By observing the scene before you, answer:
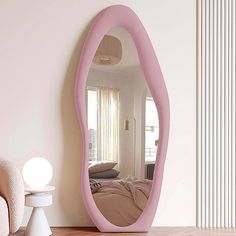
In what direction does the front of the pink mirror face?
toward the camera

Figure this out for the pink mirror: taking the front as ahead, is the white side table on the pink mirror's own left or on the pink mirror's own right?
on the pink mirror's own right
